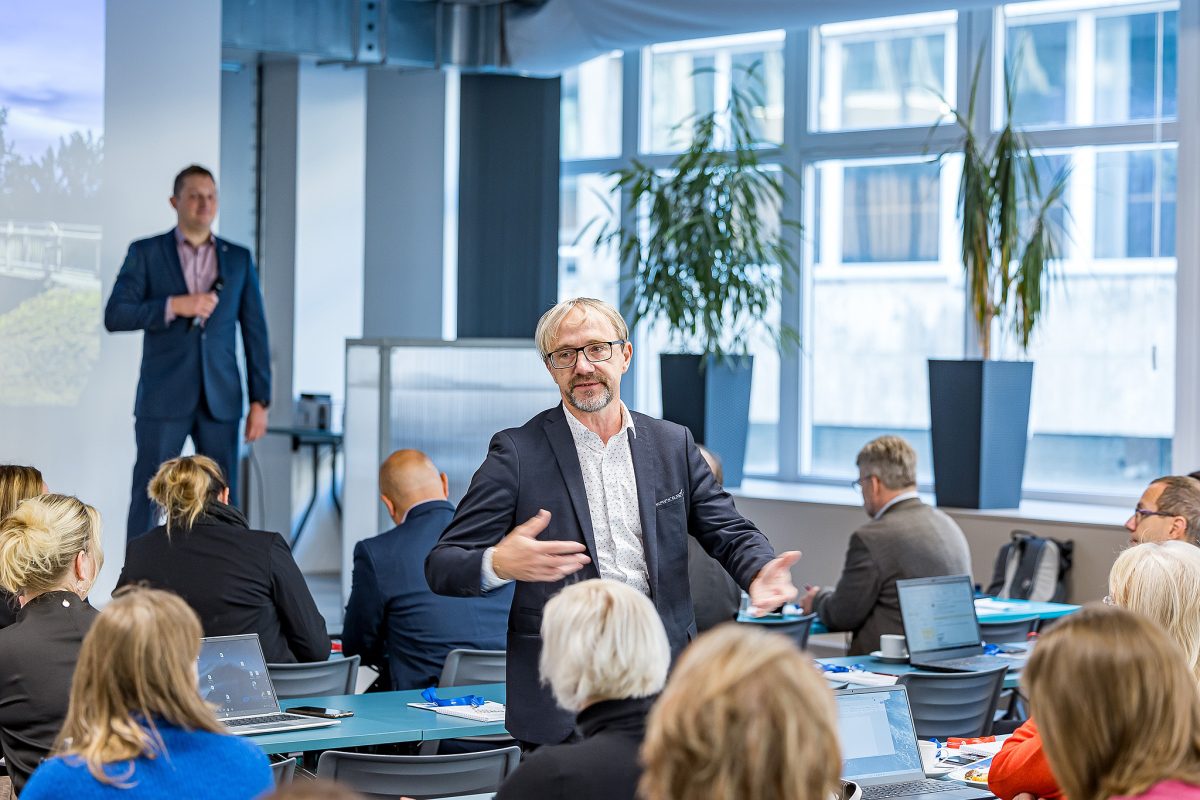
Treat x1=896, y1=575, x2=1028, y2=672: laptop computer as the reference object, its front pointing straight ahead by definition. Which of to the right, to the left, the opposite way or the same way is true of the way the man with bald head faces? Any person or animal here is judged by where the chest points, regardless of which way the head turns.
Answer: the opposite way

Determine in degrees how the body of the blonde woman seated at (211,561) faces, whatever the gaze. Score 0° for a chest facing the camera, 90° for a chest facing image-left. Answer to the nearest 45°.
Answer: approximately 225°

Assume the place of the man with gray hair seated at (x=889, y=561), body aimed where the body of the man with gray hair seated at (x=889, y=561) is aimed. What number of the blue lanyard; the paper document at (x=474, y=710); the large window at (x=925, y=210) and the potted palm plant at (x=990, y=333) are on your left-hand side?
2

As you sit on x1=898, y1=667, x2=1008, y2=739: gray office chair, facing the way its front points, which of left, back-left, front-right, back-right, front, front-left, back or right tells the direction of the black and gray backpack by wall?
front

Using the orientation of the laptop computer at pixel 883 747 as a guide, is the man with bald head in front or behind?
behind

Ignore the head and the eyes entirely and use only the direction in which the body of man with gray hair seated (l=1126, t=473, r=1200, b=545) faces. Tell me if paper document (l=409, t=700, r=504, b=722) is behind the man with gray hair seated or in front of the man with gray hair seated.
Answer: in front

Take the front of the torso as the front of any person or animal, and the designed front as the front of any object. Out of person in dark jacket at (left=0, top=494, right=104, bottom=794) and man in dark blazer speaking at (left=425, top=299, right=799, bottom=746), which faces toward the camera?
the man in dark blazer speaking

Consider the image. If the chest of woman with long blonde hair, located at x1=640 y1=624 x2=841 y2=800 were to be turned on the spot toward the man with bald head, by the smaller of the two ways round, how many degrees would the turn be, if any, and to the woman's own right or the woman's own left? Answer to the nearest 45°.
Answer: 0° — they already face them

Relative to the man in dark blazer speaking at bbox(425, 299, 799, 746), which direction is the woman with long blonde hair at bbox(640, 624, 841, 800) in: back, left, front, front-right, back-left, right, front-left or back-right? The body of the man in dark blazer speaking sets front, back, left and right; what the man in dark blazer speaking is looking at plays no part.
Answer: front

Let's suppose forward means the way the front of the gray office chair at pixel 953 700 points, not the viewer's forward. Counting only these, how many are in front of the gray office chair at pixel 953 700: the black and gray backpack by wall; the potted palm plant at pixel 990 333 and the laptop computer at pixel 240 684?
2

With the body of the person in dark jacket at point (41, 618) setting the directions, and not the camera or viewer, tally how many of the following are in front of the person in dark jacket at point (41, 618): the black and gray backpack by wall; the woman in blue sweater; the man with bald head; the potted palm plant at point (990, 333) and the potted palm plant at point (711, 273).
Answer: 4

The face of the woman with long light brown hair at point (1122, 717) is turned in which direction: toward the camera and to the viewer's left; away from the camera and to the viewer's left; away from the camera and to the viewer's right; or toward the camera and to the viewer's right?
away from the camera and to the viewer's left

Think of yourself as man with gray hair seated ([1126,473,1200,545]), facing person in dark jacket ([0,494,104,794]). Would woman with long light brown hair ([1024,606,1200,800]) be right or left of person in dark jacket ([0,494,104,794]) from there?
left

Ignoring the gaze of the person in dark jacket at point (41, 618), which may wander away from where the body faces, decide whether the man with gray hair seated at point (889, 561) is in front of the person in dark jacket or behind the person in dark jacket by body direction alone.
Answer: in front

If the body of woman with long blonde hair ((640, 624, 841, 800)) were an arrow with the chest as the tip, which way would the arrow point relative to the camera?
away from the camera
